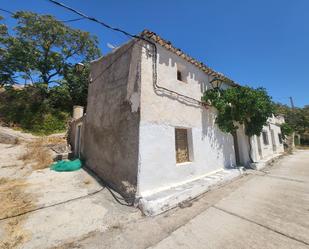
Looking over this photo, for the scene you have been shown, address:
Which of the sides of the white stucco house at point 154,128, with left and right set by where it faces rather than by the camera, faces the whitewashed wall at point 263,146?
left

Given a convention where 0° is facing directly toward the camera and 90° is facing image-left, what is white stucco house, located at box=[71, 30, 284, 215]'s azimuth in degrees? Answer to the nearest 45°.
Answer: approximately 315°

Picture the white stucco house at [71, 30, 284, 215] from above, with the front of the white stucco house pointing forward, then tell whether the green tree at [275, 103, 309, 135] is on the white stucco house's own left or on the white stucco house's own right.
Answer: on the white stucco house's own left
